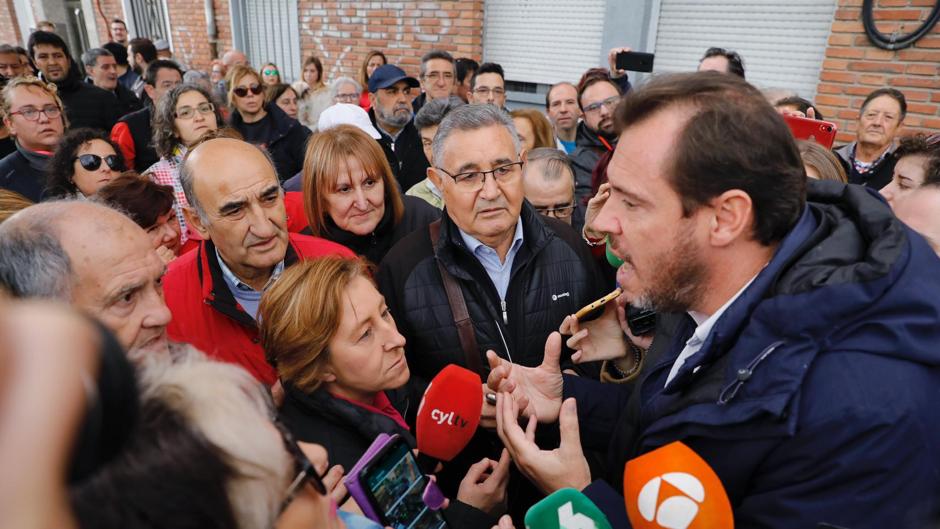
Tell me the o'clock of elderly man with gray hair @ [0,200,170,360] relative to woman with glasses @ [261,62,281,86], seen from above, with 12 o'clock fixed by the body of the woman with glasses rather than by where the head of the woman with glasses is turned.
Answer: The elderly man with gray hair is roughly at 12 o'clock from the woman with glasses.

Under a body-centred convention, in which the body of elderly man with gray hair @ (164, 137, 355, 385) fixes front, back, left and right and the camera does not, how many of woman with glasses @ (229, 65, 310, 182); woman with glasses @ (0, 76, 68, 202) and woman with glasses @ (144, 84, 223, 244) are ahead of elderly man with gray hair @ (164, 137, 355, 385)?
0

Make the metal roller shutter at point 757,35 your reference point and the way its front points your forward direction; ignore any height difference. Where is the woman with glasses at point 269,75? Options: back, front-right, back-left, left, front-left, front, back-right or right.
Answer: right

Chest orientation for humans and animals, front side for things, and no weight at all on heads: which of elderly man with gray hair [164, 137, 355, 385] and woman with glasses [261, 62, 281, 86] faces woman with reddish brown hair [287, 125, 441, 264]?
the woman with glasses

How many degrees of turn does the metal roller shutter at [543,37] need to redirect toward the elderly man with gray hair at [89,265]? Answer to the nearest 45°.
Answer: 0° — it already faces them

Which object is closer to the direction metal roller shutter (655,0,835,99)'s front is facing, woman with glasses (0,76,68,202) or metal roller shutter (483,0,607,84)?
the woman with glasses

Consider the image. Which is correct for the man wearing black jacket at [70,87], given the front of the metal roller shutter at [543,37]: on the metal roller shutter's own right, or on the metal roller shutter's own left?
on the metal roller shutter's own right

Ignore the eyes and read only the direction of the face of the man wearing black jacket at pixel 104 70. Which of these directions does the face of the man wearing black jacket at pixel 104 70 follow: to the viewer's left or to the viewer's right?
to the viewer's right

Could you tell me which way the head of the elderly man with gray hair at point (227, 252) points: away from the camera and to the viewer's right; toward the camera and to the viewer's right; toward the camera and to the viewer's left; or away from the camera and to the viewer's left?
toward the camera and to the viewer's right

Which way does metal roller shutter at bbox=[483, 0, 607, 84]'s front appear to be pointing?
toward the camera

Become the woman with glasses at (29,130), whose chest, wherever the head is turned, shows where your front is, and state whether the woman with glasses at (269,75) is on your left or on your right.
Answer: on your left

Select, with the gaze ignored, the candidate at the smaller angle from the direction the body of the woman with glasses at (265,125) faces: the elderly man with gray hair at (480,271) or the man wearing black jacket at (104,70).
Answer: the elderly man with gray hair

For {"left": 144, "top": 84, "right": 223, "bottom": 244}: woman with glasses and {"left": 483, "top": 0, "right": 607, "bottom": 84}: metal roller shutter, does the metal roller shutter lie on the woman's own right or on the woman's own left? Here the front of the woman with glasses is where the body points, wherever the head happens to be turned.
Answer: on the woman's own left

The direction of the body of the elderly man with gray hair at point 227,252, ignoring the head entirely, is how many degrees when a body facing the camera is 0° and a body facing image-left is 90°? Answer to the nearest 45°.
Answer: approximately 315°

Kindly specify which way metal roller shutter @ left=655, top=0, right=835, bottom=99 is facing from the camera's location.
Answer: facing the viewer

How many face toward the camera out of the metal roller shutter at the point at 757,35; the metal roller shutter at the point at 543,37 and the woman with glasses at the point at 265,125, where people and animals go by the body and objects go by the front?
3

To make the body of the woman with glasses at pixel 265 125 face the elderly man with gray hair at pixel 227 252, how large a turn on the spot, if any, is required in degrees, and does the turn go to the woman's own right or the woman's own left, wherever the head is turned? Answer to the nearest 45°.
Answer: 0° — they already face them

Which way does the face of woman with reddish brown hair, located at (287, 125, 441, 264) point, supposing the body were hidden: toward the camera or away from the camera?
toward the camera

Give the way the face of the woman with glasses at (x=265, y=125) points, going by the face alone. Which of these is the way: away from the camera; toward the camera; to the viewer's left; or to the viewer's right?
toward the camera

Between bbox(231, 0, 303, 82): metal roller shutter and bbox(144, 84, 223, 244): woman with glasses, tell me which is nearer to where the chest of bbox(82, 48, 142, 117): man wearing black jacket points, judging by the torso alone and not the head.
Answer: the woman with glasses
